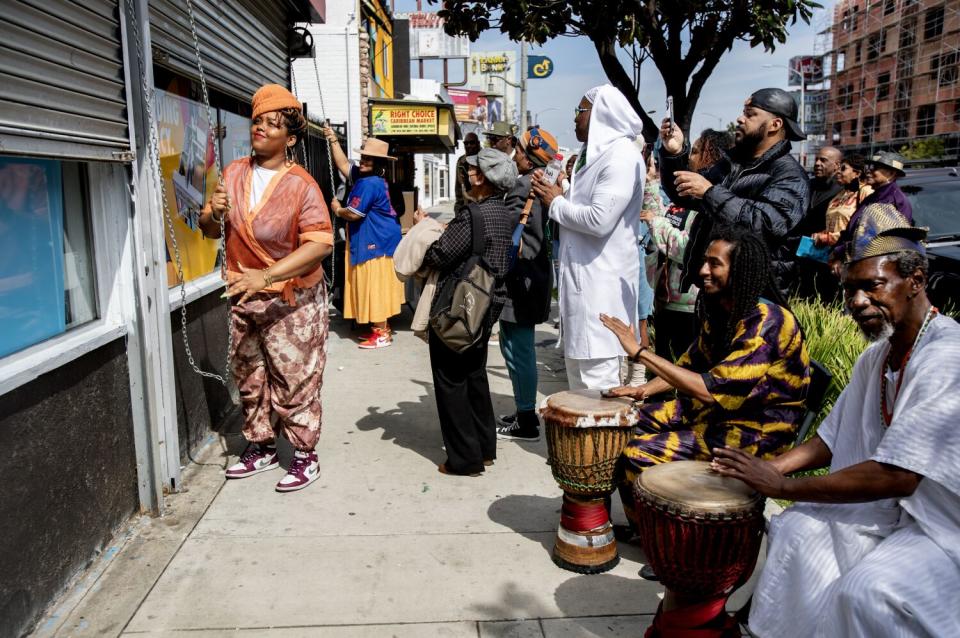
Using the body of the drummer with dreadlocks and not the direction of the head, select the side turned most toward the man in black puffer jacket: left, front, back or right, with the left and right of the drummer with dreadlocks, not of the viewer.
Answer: right

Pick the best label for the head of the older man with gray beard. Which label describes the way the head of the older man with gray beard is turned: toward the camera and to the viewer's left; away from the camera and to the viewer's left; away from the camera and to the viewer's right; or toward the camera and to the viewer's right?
toward the camera and to the viewer's left

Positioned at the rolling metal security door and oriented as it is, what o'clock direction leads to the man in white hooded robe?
The man in white hooded robe is roughly at 12 o'clock from the rolling metal security door.

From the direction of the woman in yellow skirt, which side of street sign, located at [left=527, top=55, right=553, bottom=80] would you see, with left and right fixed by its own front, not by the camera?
front

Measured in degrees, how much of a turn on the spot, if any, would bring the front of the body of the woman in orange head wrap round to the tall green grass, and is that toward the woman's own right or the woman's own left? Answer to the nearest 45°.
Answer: approximately 135° to the woman's own left

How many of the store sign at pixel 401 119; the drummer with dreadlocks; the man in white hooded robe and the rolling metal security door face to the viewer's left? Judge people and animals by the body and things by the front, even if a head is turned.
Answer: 2

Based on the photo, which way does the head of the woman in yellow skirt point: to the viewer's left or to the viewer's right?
to the viewer's left

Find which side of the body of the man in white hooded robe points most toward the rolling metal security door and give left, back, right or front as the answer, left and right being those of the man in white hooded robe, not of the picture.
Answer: front

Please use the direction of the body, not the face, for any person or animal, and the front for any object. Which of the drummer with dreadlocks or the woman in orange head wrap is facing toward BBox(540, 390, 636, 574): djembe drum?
the drummer with dreadlocks

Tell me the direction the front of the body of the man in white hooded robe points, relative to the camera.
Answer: to the viewer's left

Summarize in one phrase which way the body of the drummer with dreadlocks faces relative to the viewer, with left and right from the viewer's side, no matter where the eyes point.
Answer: facing to the left of the viewer

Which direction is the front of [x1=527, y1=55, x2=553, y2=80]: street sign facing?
toward the camera

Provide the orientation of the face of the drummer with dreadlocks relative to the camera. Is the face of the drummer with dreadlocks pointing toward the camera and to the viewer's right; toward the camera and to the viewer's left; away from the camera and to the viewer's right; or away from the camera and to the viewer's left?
toward the camera and to the viewer's left

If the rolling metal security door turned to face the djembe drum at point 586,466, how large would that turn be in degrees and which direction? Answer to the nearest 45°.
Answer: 0° — it already faces it

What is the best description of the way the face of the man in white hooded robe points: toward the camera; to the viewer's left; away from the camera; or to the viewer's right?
to the viewer's left

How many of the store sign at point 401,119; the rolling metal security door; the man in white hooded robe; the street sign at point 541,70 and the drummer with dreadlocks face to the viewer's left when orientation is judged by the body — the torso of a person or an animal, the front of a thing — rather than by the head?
2
